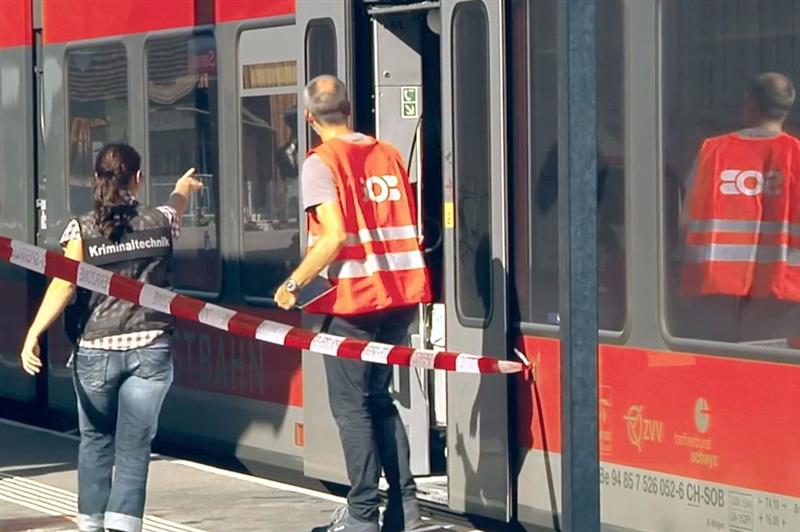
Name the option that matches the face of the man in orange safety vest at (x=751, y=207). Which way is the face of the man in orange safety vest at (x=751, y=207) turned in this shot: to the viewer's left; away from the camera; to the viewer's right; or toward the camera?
away from the camera

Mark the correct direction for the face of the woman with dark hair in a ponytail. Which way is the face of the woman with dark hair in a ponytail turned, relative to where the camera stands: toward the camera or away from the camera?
away from the camera

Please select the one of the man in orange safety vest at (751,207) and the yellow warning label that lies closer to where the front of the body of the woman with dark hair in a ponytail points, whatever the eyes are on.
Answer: the yellow warning label

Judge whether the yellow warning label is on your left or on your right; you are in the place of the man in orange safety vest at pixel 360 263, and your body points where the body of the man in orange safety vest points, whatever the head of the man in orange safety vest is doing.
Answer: on your right

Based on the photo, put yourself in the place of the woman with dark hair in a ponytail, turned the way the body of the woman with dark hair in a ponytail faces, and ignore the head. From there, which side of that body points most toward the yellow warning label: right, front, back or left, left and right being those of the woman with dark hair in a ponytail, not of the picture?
right

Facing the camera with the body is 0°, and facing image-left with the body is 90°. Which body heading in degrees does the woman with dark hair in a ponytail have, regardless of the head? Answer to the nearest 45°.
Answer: approximately 180°

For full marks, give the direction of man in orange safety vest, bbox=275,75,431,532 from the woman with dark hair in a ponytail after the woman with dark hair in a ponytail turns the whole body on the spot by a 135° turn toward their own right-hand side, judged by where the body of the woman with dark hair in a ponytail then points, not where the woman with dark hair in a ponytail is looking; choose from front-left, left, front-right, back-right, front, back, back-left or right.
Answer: front-left

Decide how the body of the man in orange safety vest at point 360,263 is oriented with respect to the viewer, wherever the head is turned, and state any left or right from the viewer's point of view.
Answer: facing away from the viewer and to the left of the viewer

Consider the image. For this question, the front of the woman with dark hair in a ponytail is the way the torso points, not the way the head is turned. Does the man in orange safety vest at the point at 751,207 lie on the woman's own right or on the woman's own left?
on the woman's own right
